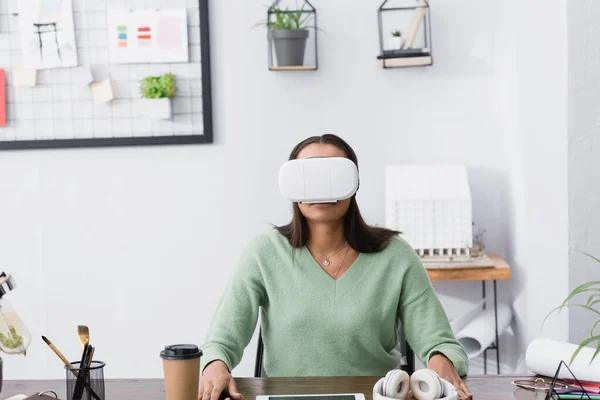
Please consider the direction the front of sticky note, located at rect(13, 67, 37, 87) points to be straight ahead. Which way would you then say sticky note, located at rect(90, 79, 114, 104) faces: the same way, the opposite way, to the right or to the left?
the same way

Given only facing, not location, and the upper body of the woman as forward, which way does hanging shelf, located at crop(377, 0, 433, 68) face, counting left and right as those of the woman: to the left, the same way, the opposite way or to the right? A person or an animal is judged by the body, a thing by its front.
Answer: the same way

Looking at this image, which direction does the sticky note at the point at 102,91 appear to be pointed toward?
toward the camera

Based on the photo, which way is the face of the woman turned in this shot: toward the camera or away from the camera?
toward the camera

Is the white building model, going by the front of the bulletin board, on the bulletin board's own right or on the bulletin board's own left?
on the bulletin board's own left

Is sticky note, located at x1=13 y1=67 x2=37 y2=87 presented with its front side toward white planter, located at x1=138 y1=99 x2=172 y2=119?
no

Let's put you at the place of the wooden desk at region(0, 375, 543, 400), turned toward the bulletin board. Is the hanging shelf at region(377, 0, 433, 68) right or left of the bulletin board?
right

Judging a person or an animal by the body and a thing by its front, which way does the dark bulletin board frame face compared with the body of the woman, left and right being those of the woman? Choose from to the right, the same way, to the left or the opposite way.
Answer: the same way

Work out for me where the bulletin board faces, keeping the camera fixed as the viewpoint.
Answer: facing the viewer

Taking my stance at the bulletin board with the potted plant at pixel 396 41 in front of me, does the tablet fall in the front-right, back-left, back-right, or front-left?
front-right

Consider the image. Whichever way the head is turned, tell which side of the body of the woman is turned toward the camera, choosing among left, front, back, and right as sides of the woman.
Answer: front

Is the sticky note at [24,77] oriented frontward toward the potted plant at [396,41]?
no

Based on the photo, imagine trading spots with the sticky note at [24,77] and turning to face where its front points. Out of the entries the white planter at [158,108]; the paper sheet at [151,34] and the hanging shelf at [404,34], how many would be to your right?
0

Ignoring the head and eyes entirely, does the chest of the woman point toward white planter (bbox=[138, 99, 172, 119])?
no

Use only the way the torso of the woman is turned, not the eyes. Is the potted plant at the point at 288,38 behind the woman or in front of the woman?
behind

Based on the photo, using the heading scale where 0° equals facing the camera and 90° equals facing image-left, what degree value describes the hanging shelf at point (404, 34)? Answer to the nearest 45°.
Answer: approximately 0°
